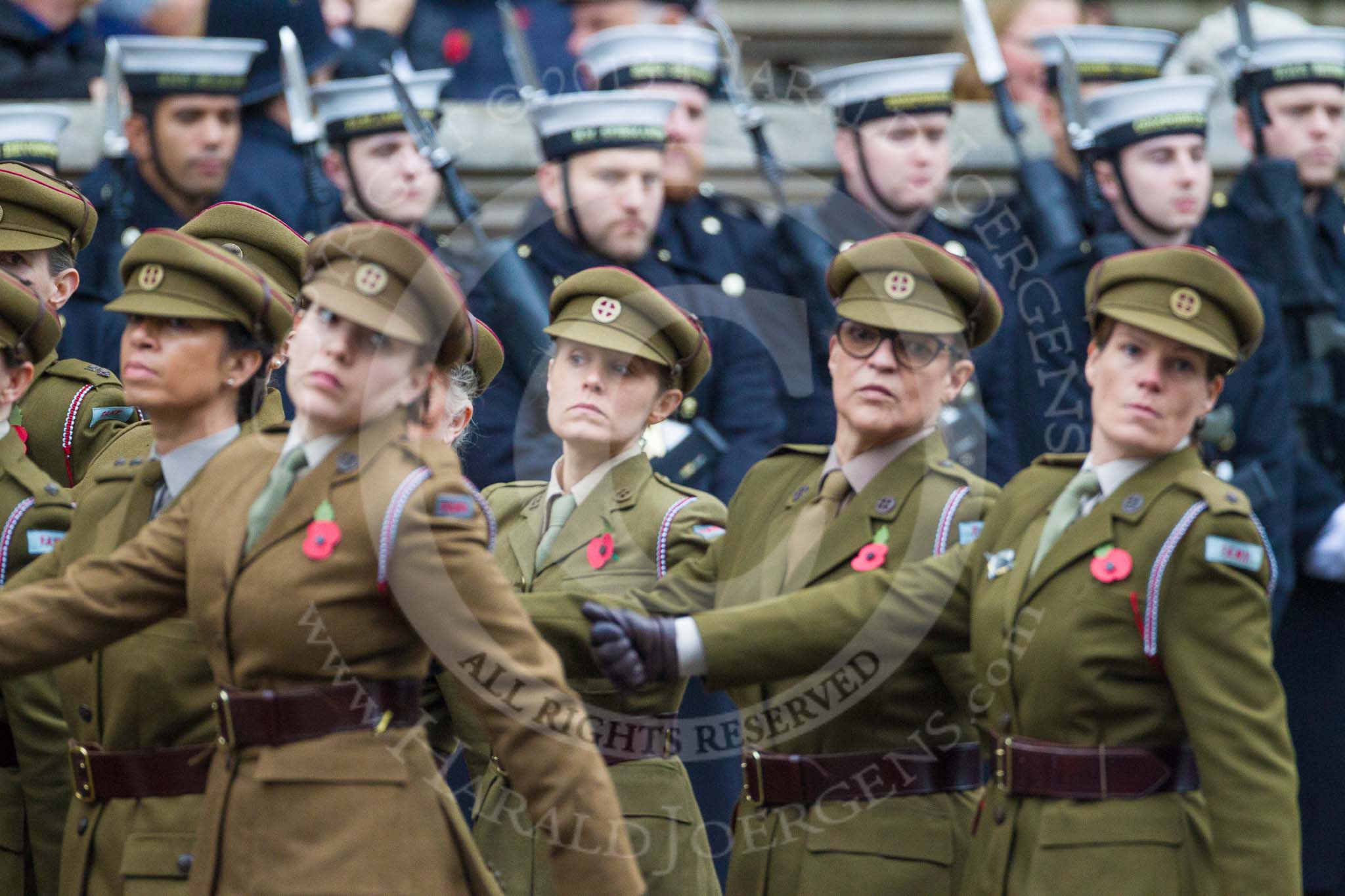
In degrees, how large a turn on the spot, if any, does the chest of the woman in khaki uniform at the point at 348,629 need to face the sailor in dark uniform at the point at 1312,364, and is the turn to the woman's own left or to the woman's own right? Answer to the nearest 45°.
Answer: approximately 180°

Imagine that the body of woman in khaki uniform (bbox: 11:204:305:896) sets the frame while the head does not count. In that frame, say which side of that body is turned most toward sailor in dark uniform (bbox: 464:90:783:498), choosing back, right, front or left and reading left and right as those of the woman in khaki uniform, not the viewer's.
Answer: back

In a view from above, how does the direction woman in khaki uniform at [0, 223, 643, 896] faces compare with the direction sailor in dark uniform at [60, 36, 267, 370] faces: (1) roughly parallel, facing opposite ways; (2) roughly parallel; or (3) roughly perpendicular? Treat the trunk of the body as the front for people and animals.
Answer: roughly perpendicular

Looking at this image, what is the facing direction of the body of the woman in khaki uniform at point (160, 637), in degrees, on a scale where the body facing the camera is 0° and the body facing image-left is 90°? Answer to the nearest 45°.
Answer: approximately 45°

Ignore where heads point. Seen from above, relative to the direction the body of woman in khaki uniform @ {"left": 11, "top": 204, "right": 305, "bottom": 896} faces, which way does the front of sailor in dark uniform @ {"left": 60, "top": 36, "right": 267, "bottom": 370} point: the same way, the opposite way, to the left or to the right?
to the left

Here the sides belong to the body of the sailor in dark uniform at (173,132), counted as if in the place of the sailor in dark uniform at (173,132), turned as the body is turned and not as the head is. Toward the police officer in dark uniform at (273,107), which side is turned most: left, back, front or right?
left

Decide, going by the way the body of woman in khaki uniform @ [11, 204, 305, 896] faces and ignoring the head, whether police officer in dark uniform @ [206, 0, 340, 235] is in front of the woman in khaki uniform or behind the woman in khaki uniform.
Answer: behind

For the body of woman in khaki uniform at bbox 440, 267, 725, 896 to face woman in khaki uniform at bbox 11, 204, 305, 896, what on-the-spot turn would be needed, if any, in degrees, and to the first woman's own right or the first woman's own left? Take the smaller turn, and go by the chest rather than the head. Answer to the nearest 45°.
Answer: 0° — they already face them

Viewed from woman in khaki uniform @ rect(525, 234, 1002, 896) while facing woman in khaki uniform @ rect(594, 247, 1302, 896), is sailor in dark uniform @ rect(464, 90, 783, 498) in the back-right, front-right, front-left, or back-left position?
back-left

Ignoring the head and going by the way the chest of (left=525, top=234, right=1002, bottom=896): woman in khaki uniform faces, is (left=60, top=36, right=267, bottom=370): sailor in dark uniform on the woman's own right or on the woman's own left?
on the woman's own right

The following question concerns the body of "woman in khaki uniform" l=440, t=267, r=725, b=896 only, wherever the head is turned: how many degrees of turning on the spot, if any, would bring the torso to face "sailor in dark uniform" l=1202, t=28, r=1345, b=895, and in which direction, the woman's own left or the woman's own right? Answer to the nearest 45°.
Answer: approximately 180°

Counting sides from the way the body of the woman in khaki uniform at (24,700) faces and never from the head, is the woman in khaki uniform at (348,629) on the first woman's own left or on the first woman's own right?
on the first woman's own left
